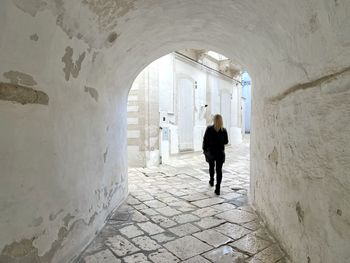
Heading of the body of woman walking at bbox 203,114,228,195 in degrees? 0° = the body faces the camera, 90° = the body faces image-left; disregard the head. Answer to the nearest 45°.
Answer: approximately 180°
